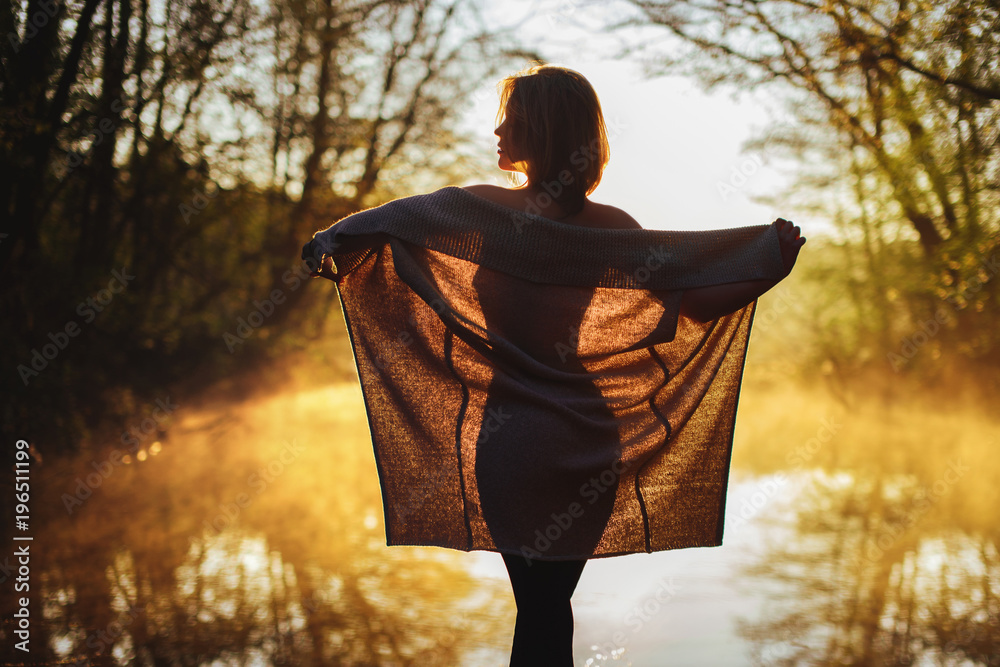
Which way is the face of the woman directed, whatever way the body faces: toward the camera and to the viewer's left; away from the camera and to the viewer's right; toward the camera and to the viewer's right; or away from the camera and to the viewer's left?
away from the camera and to the viewer's left

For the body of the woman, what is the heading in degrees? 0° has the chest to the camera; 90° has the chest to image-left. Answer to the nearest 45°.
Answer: approximately 180°

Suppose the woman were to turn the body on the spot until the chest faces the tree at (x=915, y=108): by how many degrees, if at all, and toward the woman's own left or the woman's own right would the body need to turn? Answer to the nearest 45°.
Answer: approximately 45° to the woman's own right
